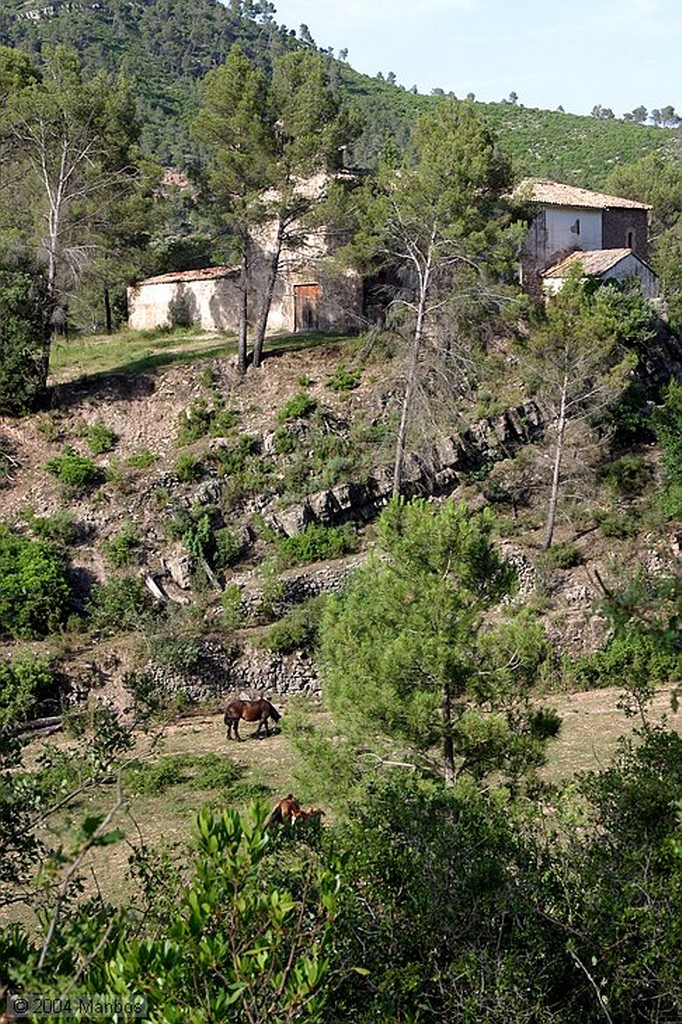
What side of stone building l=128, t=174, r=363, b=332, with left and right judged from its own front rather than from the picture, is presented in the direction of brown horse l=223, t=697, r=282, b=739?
front

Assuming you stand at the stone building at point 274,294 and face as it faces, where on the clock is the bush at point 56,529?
The bush is roughly at 1 o'clock from the stone building.

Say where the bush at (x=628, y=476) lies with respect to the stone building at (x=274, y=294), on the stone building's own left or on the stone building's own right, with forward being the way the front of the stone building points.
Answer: on the stone building's own left

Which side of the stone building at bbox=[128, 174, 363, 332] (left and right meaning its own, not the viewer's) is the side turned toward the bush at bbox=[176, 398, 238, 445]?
front

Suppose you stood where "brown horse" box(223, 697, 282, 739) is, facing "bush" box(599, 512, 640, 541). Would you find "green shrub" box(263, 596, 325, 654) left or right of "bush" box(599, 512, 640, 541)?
left

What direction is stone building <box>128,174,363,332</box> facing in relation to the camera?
toward the camera
